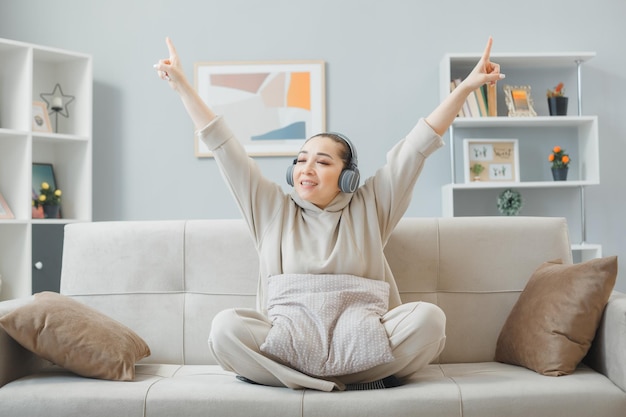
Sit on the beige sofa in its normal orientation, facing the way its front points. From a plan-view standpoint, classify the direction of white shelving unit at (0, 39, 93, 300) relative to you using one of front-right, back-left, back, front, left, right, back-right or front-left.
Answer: back-right

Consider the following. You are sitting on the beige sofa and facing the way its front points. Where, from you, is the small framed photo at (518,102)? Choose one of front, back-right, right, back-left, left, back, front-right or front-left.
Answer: back-left

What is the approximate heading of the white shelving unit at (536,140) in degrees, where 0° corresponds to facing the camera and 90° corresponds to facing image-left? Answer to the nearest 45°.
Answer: approximately 0°

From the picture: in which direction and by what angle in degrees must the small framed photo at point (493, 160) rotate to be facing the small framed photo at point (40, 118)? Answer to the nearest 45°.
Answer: approximately 90° to its right

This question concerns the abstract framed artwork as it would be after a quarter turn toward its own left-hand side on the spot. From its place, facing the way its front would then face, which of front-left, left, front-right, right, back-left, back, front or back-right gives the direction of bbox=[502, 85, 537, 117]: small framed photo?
front

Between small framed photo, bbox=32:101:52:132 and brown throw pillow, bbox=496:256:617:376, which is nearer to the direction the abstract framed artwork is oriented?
the brown throw pillow

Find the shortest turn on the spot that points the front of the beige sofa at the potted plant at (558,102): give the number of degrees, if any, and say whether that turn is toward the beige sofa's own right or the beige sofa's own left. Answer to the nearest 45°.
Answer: approximately 135° to the beige sofa's own left

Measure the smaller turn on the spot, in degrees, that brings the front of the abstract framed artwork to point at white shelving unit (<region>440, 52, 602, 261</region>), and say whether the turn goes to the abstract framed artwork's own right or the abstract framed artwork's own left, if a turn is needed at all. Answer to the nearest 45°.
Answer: approximately 90° to the abstract framed artwork's own left
